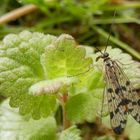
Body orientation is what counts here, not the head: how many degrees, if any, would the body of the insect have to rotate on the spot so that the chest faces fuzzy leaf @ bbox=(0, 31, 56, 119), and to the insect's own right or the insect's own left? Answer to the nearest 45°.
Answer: approximately 90° to the insect's own left

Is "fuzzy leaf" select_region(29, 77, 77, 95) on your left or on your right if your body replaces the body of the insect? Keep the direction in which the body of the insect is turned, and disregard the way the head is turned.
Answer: on your left

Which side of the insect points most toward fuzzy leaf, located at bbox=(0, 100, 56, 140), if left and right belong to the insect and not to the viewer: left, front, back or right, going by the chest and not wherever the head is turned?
left

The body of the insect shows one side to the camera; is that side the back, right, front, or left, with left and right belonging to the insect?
back
